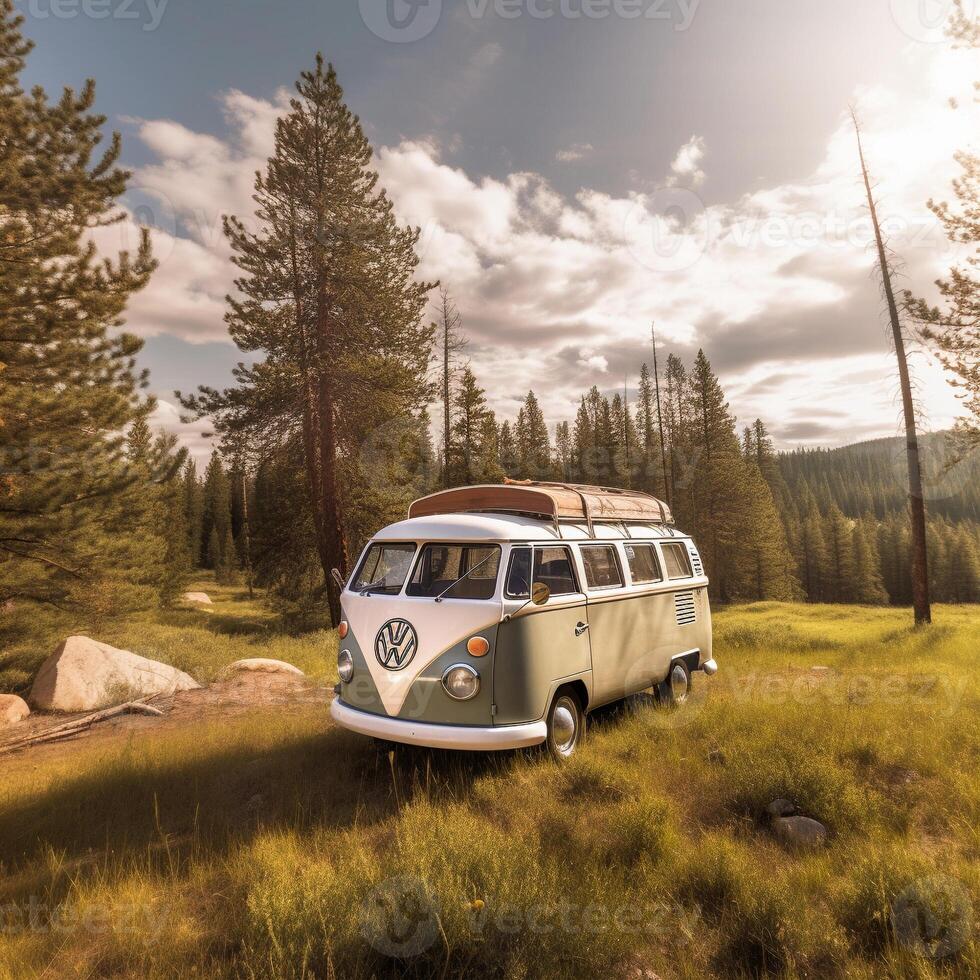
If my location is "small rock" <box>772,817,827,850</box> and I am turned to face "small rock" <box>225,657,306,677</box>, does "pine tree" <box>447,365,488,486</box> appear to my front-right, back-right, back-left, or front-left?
front-right

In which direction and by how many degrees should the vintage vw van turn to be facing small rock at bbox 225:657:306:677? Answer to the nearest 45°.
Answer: approximately 90° to its right

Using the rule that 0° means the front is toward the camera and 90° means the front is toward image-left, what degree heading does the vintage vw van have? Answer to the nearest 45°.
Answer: approximately 45°

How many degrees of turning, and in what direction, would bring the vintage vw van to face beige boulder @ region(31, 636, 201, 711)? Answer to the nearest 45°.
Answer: approximately 90° to its right

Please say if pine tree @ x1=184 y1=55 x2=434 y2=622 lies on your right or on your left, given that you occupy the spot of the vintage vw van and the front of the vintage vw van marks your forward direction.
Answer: on your right

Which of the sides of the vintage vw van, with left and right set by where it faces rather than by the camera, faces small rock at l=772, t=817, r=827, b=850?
left

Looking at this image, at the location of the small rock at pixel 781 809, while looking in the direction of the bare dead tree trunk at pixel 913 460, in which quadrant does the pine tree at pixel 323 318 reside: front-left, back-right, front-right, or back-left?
front-left

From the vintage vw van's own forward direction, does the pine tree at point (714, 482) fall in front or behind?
behind

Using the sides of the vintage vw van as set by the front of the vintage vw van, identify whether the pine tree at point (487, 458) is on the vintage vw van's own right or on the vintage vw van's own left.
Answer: on the vintage vw van's own right
